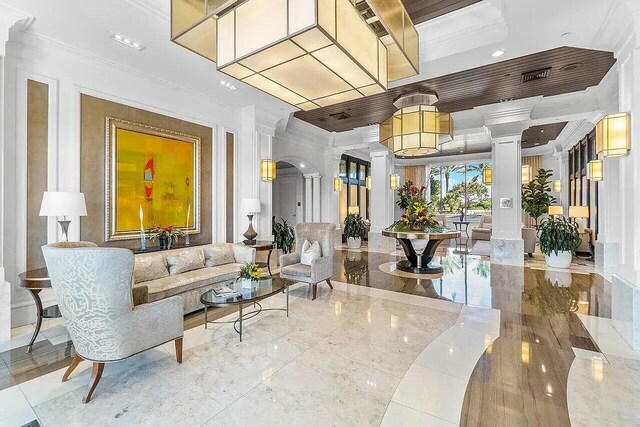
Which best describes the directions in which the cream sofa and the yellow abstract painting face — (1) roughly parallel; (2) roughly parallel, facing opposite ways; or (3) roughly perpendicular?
roughly parallel

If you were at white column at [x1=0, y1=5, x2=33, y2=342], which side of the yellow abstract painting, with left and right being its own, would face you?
right

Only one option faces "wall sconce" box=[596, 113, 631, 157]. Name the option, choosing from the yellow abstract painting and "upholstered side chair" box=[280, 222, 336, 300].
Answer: the yellow abstract painting

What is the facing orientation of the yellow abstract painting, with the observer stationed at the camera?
facing the viewer and to the right of the viewer

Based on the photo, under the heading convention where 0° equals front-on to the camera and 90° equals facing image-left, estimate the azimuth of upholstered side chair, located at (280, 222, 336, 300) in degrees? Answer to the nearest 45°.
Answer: approximately 45°

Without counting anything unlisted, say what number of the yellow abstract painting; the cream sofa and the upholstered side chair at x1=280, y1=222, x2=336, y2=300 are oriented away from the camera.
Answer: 0

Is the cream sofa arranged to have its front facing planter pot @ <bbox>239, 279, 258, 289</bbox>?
yes

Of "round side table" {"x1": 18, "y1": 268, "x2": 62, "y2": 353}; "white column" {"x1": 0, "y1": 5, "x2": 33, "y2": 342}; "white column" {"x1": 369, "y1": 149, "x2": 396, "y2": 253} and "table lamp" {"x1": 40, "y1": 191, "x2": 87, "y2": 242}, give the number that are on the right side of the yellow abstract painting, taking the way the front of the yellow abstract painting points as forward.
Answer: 3

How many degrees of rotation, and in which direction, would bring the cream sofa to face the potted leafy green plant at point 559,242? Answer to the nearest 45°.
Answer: approximately 45° to its left

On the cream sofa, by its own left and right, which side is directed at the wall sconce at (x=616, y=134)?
front

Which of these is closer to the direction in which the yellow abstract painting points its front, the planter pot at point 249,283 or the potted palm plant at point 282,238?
the planter pot

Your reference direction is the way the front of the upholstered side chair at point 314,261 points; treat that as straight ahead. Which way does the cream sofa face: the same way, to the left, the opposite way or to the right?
to the left

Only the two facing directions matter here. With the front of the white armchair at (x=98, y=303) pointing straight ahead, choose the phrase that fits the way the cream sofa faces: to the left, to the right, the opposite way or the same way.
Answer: to the right

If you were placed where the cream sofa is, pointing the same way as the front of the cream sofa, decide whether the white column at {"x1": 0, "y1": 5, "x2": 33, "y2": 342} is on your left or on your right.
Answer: on your right

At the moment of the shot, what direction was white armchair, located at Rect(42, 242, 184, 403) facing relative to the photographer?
facing away from the viewer and to the right of the viewer

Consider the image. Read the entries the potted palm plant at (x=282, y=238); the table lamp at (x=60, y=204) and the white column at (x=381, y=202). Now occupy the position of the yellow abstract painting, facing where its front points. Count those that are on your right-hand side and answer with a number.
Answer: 1

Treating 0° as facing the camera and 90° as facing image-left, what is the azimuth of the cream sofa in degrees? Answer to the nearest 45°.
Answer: approximately 315°

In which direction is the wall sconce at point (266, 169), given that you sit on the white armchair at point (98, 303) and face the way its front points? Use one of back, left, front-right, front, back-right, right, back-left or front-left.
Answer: front

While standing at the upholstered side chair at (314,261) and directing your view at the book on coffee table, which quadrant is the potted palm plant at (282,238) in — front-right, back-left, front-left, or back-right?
back-right

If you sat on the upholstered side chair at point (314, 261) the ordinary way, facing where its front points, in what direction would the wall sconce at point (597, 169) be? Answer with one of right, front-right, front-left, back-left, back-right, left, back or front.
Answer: back-left

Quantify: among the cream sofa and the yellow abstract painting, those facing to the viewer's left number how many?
0

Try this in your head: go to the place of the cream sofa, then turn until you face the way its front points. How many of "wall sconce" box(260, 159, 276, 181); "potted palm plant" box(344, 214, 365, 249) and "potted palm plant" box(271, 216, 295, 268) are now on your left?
3

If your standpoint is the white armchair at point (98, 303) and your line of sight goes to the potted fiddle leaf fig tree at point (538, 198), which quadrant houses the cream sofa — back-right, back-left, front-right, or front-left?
front-left
